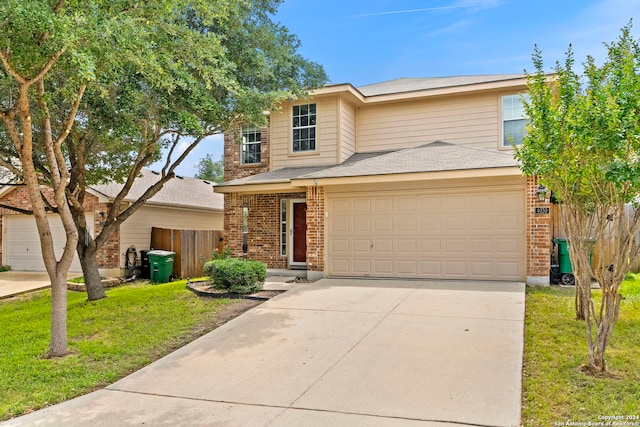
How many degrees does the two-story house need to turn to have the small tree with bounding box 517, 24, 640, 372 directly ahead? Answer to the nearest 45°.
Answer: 0° — it already faces it

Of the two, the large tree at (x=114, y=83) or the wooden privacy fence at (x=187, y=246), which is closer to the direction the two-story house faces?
the large tree

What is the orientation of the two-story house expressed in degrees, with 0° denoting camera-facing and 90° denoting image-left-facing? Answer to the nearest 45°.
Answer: approximately 0°

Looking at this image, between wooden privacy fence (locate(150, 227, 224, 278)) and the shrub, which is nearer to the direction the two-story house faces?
the shrub

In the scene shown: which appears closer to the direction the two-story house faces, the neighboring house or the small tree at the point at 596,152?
the small tree

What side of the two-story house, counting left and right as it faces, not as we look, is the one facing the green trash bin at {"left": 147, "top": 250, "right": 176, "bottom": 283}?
right

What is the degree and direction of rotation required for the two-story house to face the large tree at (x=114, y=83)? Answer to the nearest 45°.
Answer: approximately 45° to its right
